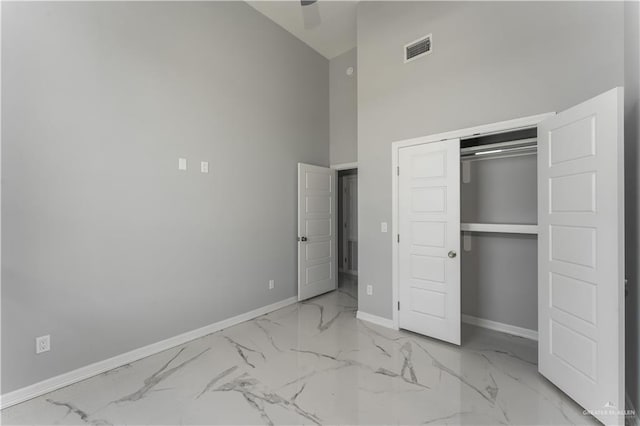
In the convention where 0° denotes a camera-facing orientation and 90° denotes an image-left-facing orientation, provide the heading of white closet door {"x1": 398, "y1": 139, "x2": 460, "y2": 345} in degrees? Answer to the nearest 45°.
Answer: approximately 45°

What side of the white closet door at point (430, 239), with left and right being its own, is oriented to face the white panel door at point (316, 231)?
right

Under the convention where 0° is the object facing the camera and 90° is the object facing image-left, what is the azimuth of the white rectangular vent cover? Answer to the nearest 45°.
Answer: approximately 45°

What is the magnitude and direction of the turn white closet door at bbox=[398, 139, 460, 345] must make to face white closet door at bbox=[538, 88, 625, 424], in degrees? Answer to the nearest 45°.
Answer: approximately 90° to its left
